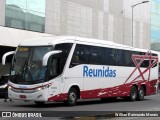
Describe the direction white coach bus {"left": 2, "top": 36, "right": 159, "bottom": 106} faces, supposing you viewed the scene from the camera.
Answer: facing the viewer and to the left of the viewer
